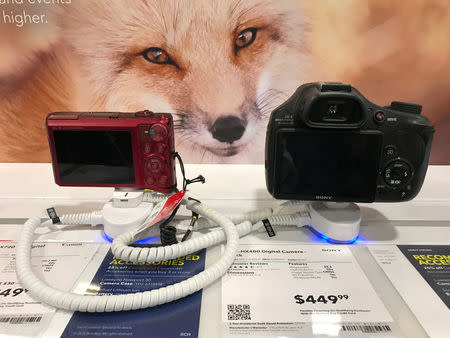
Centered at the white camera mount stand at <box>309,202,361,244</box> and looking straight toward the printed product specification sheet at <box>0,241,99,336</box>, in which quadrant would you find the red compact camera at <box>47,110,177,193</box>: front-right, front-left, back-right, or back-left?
front-right

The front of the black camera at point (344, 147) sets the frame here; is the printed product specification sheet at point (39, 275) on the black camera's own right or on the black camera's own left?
on the black camera's own left

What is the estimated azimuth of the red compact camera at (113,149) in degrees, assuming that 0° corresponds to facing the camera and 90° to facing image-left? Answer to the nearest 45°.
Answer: approximately 180°

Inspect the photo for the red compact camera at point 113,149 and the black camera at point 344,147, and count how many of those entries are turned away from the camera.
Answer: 2

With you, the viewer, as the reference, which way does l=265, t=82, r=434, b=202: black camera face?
facing away from the viewer
